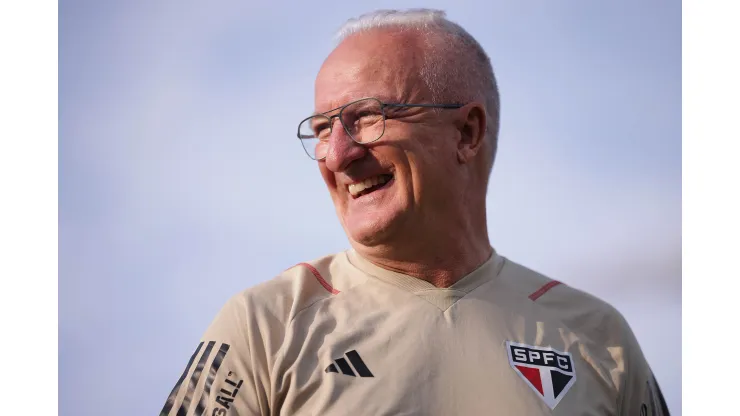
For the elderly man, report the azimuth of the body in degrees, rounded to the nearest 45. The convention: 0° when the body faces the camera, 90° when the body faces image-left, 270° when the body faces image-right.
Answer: approximately 0°
